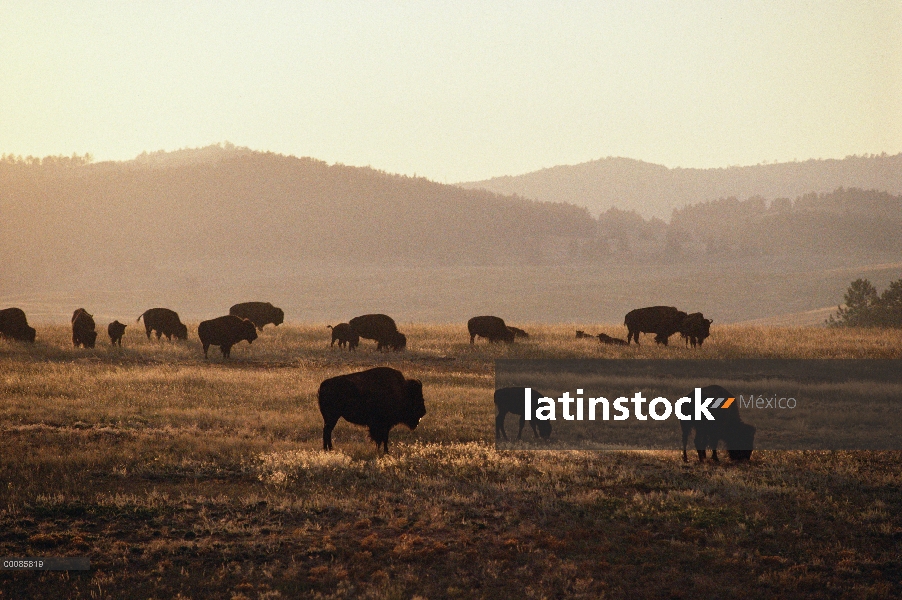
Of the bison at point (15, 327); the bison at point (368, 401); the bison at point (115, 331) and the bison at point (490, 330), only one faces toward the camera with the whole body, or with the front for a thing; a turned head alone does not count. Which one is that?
the bison at point (115, 331)

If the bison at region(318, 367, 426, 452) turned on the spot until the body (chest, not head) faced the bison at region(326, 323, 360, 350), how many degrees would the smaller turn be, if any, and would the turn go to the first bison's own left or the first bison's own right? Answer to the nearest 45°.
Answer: approximately 90° to the first bison's own left

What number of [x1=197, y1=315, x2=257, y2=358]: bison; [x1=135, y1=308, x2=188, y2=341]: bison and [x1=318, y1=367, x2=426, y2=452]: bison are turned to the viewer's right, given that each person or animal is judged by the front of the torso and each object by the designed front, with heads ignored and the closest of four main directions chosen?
3

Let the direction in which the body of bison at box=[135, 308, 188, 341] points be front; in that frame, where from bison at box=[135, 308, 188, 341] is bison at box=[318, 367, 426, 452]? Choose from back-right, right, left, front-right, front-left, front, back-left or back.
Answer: right

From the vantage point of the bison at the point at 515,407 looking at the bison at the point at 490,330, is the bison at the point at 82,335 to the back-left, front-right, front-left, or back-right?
front-left

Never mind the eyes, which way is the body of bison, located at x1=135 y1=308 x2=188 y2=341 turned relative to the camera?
to the viewer's right

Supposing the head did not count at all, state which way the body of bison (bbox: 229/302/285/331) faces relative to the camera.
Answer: to the viewer's right

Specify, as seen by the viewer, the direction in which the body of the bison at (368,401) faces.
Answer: to the viewer's right

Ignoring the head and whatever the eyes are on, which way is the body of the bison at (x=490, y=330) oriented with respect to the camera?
to the viewer's right

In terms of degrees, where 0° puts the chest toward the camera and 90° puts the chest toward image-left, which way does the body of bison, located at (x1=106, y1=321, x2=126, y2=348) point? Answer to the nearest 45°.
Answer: approximately 0°

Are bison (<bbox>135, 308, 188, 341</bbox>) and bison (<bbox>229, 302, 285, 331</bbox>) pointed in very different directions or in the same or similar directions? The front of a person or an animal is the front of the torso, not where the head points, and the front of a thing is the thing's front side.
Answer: same or similar directions

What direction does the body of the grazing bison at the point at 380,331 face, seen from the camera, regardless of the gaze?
to the viewer's right

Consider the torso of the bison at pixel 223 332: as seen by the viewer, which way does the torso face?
to the viewer's right

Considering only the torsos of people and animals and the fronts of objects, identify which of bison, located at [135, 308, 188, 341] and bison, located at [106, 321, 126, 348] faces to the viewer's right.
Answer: bison, located at [135, 308, 188, 341]

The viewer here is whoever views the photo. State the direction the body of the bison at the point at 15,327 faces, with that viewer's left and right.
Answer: facing to the right of the viewer

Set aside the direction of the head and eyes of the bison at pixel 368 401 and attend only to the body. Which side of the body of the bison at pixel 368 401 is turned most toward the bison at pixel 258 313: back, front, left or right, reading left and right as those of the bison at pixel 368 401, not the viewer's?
left

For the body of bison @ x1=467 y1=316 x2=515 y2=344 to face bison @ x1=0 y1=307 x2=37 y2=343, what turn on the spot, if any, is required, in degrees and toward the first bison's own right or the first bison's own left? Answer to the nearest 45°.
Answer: approximately 180°
